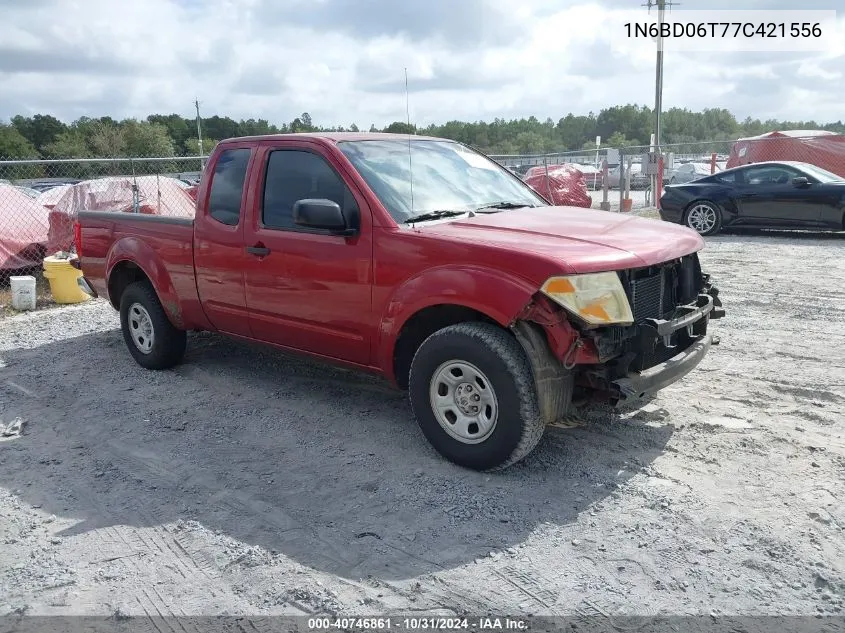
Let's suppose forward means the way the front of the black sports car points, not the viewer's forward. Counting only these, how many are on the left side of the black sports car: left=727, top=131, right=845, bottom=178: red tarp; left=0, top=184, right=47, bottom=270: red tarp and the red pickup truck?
1

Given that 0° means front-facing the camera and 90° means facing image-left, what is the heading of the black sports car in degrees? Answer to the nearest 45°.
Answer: approximately 270°

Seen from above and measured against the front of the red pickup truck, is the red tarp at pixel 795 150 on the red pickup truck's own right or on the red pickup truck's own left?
on the red pickup truck's own left

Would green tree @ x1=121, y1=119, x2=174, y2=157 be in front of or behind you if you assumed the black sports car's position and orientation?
behind

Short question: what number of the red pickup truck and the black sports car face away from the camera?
0

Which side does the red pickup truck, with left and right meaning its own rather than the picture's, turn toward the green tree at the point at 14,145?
back

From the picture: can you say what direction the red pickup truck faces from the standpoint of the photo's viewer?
facing the viewer and to the right of the viewer

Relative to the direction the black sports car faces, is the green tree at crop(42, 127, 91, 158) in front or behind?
behind

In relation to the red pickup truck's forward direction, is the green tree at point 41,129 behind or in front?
behind

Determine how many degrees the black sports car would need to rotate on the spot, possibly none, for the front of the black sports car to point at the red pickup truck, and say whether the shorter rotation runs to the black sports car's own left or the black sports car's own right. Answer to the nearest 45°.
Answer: approximately 90° to the black sports car's own right

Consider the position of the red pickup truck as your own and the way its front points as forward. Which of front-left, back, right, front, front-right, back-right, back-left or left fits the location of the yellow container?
back

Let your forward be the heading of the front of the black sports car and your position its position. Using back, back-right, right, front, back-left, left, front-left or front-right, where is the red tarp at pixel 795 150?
left
